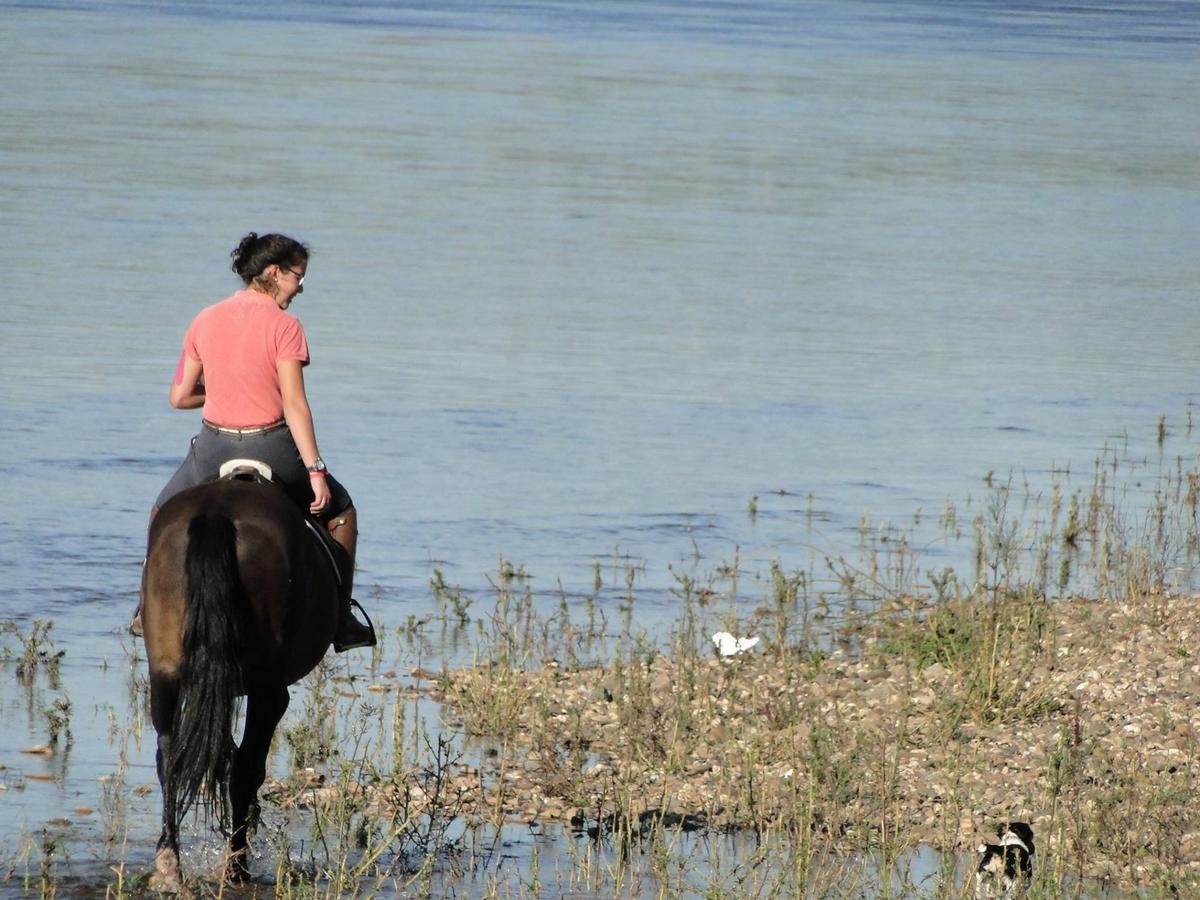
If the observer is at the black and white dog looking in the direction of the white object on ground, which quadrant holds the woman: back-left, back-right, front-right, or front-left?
front-left

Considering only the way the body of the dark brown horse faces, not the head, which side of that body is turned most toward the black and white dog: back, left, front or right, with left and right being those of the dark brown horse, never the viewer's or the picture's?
right

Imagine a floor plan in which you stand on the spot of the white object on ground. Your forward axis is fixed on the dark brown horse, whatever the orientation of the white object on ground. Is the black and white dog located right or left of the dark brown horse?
left

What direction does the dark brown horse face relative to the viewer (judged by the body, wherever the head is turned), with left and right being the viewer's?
facing away from the viewer

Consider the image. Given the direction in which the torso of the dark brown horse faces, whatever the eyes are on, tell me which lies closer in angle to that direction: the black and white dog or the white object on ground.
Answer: the white object on ground

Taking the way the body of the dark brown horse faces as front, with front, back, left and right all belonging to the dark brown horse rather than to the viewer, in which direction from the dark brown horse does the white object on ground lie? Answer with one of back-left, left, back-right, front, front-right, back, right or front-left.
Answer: front-right
